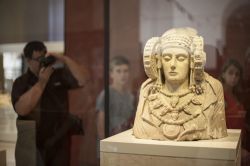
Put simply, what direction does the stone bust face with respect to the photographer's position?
facing the viewer
